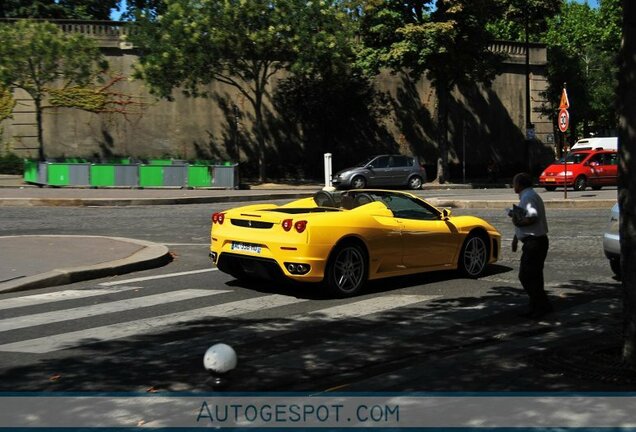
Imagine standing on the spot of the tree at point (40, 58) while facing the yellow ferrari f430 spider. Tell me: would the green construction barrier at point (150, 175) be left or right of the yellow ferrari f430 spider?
left

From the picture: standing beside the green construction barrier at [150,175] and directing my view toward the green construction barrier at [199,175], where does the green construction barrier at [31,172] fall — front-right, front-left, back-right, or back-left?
back-left

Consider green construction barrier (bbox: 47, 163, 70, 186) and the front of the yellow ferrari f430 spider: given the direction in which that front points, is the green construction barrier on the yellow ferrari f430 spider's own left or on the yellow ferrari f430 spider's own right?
on the yellow ferrari f430 spider's own left

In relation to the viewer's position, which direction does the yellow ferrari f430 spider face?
facing away from the viewer and to the right of the viewer

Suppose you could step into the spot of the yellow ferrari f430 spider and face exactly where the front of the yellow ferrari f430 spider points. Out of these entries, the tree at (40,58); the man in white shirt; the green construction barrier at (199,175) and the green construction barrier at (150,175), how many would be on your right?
1

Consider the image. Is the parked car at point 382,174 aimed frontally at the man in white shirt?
no

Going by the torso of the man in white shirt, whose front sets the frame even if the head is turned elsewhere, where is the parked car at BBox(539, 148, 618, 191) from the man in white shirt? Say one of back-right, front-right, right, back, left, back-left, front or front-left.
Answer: right

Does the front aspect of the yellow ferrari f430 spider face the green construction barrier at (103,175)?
no

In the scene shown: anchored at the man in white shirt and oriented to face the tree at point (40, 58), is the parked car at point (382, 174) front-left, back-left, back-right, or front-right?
front-right

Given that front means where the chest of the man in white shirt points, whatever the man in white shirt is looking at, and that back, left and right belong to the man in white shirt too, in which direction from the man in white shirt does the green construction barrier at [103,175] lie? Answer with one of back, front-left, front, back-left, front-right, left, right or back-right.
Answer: front-right

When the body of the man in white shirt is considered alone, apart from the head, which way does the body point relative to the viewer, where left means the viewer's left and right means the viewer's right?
facing to the left of the viewer
